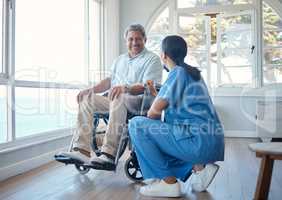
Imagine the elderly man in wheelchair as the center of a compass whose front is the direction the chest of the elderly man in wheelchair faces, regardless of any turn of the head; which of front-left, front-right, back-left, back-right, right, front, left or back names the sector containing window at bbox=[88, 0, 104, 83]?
back-right

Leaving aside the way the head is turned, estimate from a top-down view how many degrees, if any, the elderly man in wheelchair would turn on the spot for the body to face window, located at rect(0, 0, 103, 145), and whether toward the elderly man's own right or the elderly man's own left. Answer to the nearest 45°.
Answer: approximately 90° to the elderly man's own right

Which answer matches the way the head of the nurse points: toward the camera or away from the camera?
away from the camera
